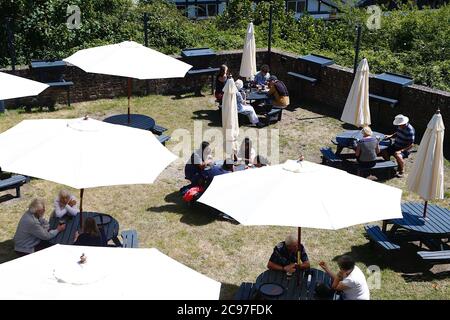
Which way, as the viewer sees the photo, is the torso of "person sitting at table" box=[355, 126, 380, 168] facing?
away from the camera

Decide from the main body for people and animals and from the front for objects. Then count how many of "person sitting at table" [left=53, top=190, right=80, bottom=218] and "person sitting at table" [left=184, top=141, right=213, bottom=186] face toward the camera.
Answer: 1

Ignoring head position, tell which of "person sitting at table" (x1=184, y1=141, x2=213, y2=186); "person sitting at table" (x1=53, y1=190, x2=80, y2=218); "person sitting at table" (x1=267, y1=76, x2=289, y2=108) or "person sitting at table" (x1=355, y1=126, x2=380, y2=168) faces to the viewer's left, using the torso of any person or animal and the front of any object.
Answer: "person sitting at table" (x1=267, y1=76, x2=289, y2=108)

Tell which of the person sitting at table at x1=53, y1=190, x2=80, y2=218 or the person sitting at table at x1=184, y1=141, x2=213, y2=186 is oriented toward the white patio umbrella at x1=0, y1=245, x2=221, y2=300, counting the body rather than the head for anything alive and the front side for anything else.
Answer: the person sitting at table at x1=53, y1=190, x2=80, y2=218

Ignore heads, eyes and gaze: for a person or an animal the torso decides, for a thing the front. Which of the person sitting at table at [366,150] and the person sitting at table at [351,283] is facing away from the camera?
the person sitting at table at [366,150]

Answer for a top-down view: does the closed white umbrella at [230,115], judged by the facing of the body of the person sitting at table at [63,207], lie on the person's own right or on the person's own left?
on the person's own left

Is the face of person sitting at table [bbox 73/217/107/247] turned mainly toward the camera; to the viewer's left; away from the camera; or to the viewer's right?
away from the camera

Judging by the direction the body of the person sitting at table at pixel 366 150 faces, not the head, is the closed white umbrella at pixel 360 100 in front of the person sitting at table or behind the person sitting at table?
in front

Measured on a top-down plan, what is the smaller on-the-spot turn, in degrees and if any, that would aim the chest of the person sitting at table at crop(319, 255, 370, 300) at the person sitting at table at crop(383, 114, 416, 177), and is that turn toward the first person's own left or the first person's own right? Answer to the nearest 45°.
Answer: approximately 90° to the first person's own right

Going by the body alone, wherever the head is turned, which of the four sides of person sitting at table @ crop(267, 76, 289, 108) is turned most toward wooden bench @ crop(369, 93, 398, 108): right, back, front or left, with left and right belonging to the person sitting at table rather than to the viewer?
back

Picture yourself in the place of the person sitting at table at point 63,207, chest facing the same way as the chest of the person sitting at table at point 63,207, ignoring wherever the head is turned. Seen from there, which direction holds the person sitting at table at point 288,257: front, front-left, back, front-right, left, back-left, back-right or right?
front-left

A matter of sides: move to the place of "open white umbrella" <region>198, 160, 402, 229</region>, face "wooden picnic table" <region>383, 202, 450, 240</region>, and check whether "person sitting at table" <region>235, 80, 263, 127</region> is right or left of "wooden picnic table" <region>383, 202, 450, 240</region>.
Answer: left

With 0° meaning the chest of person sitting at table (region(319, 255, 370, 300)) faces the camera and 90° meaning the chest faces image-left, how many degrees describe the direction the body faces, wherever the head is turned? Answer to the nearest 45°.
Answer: approximately 90°

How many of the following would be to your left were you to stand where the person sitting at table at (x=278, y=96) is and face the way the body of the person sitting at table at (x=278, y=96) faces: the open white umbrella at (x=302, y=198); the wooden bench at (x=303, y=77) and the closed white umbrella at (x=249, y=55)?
1

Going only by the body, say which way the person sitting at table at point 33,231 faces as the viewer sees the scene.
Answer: to the viewer's right
